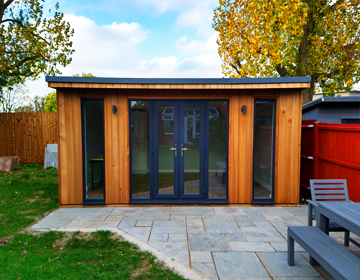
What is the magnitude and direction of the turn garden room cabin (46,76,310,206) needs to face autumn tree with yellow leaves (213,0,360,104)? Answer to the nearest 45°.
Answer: approximately 135° to its left

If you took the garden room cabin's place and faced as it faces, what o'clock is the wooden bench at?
The wooden bench is roughly at 11 o'clock from the garden room cabin.

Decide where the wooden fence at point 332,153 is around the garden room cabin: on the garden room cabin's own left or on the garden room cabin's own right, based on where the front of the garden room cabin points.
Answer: on the garden room cabin's own left

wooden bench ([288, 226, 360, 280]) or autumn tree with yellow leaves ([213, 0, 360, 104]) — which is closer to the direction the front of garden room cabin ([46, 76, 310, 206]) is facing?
the wooden bench

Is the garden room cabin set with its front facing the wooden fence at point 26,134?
no

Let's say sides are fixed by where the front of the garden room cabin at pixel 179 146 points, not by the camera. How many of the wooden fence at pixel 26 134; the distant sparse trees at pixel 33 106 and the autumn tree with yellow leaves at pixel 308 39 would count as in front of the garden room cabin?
0

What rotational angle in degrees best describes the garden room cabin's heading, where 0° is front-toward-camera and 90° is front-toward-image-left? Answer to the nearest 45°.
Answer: approximately 0°

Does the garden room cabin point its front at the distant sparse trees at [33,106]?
no

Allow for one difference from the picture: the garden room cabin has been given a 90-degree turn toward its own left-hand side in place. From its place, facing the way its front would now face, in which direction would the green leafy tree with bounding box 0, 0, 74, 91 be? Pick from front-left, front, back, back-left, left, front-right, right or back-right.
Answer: back-left
